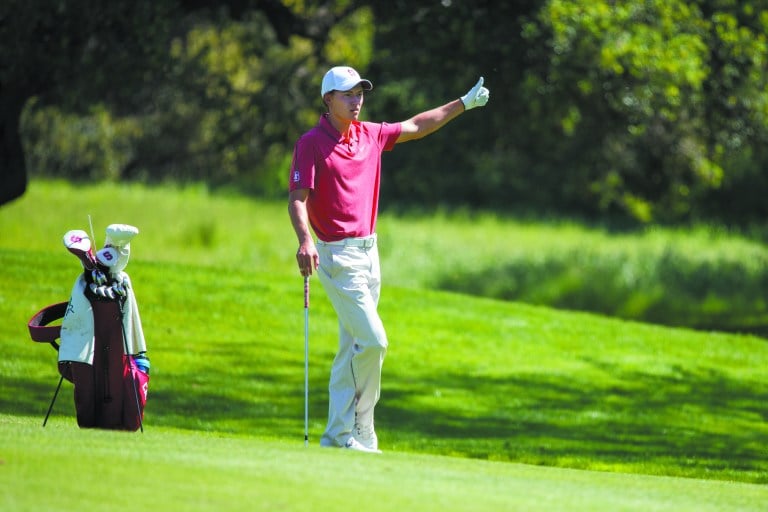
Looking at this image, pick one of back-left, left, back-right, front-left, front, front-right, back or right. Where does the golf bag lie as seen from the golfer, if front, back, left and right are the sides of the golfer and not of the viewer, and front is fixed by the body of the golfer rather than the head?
back-right

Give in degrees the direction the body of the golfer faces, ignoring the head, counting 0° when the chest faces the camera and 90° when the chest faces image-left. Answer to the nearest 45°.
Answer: approximately 315°

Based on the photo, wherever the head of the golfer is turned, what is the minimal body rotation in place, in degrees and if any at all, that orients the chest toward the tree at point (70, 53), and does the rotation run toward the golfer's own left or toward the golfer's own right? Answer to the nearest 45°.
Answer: approximately 180°
